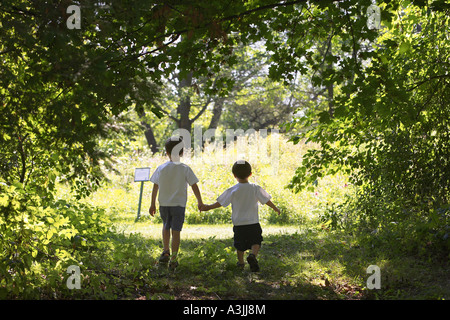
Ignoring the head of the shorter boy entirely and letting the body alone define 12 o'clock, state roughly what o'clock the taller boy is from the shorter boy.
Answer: The taller boy is roughly at 9 o'clock from the shorter boy.

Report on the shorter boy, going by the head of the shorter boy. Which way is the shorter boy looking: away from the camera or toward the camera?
away from the camera

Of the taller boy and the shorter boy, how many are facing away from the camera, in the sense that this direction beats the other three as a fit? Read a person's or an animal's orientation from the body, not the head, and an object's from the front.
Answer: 2

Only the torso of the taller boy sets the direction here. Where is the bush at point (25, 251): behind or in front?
behind

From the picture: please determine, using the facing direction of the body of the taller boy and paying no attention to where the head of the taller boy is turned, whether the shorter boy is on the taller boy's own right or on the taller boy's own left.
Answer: on the taller boy's own right

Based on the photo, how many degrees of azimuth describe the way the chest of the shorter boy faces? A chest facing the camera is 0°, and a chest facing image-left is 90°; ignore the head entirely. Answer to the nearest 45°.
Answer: approximately 180°

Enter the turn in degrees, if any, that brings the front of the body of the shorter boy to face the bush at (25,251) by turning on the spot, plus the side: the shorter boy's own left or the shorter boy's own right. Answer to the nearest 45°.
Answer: approximately 135° to the shorter boy's own left

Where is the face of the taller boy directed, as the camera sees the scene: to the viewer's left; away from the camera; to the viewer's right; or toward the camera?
away from the camera

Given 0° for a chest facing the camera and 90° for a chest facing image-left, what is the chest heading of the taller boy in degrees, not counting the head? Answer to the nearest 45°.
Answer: approximately 180°

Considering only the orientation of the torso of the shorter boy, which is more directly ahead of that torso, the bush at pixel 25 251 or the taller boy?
the taller boy
